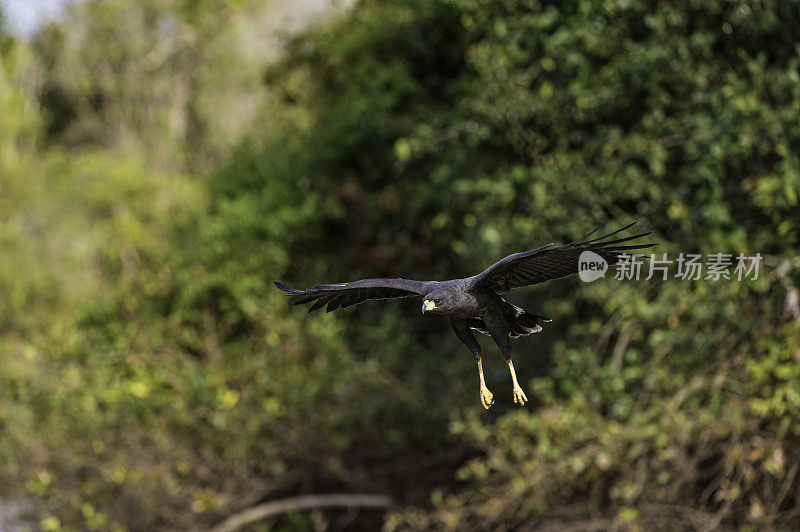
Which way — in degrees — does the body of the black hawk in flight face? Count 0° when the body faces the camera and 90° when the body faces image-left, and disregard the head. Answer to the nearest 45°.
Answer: approximately 45°

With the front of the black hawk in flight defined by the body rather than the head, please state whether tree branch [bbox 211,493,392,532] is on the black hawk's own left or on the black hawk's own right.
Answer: on the black hawk's own right
